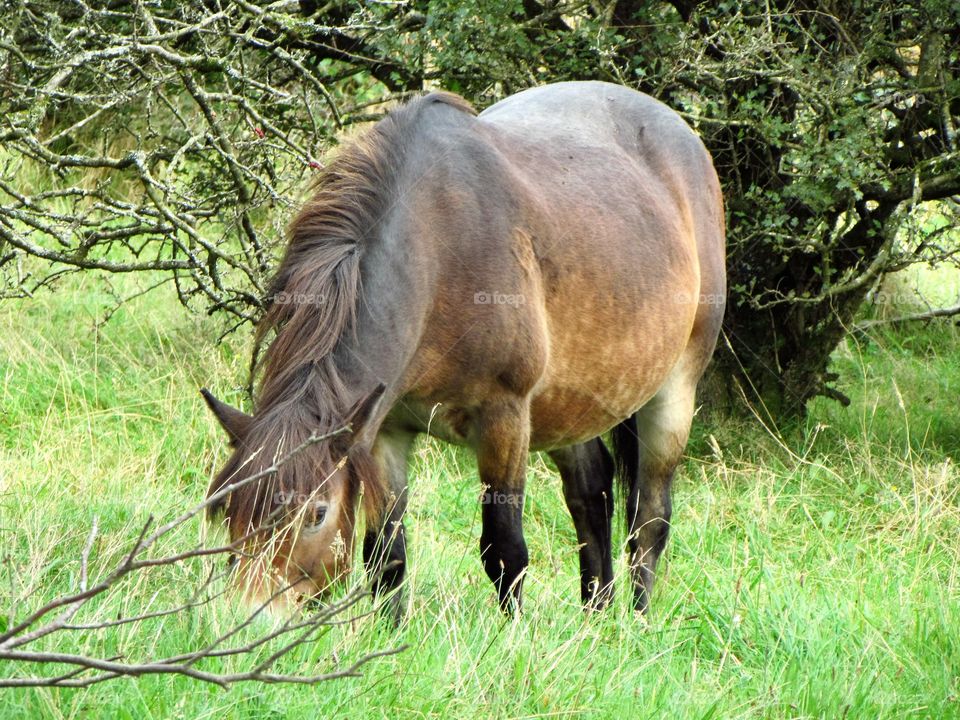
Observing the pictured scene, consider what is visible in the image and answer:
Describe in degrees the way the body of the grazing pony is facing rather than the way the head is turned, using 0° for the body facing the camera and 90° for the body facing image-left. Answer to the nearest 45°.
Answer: approximately 45°
